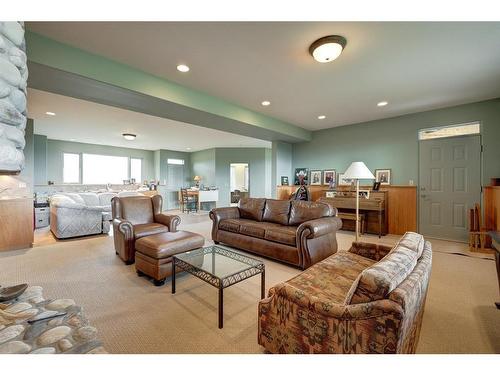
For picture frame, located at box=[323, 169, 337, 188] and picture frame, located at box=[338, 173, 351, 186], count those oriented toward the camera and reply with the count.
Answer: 2

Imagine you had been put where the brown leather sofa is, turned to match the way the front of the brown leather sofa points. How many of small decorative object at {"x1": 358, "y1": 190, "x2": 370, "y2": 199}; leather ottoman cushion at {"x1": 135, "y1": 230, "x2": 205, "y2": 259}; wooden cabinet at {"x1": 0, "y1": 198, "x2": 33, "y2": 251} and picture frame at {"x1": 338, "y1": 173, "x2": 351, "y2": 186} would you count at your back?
2

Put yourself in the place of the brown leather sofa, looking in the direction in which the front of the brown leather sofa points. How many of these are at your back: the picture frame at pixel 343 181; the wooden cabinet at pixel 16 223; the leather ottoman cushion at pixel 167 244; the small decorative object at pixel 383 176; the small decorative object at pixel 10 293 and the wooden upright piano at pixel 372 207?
3

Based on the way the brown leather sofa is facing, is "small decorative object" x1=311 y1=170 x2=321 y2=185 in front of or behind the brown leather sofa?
behind

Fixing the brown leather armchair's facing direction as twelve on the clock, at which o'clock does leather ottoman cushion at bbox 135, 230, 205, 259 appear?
The leather ottoman cushion is roughly at 1 o'clock from the brown leather armchair.

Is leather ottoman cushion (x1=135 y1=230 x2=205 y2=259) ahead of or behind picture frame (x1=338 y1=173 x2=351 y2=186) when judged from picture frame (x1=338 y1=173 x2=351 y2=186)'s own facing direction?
ahead

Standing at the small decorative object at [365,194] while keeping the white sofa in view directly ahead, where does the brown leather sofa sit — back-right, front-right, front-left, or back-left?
front-left

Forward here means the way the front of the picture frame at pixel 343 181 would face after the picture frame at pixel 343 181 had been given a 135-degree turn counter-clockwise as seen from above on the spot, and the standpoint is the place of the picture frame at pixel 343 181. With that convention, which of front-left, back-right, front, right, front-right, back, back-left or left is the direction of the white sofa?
back

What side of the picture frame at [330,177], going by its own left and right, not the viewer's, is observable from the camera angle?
front

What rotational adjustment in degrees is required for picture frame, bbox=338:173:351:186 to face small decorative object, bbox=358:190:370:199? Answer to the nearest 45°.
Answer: approximately 45° to its left

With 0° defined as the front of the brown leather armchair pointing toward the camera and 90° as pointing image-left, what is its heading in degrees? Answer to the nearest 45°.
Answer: approximately 315°

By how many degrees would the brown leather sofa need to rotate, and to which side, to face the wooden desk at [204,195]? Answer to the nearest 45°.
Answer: approximately 90° to its right

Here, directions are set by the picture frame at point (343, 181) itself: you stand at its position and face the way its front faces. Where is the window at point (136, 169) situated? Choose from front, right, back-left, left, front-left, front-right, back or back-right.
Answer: right

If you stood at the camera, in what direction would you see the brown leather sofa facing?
facing the viewer and to the left of the viewer
